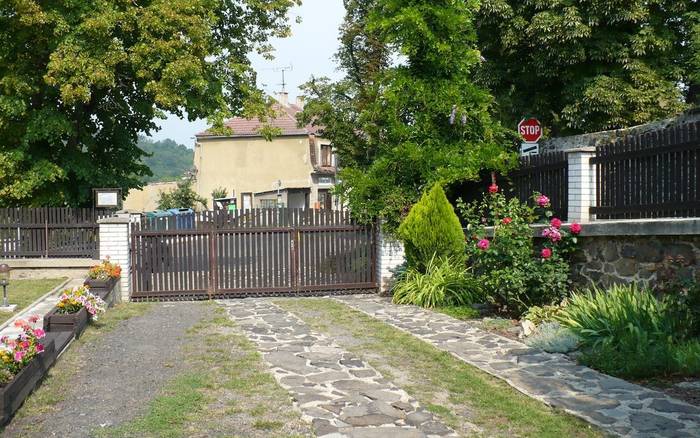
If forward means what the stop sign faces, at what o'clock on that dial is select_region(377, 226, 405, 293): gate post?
The gate post is roughly at 2 o'clock from the stop sign.

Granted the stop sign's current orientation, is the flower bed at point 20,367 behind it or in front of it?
in front

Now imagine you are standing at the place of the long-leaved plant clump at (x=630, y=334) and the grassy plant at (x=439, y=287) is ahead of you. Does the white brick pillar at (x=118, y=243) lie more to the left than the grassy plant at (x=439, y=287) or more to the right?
left

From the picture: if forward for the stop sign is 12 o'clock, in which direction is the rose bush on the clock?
The rose bush is roughly at 12 o'clock from the stop sign.

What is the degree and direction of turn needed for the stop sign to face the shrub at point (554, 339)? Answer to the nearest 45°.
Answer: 0° — it already faces it

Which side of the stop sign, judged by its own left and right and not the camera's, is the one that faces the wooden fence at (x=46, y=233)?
right

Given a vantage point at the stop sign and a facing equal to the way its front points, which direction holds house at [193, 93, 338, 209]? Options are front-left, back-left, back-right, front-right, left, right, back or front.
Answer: back-right

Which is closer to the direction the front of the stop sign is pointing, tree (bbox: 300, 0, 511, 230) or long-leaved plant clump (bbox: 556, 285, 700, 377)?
the long-leaved plant clump

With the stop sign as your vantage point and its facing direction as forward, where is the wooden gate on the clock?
The wooden gate is roughly at 2 o'clock from the stop sign.

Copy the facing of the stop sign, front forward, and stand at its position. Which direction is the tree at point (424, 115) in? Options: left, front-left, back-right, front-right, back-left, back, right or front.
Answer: front-right

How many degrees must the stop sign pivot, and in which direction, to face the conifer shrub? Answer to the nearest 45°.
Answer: approximately 45° to its right

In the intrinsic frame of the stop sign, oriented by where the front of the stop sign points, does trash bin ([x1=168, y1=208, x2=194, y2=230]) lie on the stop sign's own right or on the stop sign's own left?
on the stop sign's own right

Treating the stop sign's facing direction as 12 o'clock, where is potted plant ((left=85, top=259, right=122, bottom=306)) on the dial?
The potted plant is roughly at 2 o'clock from the stop sign.

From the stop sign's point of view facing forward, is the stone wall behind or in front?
in front

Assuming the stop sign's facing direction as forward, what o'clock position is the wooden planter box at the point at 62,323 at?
The wooden planter box is roughly at 1 o'clock from the stop sign.

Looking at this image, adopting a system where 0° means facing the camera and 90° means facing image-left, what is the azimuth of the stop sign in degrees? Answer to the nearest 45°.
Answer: approximately 0°
